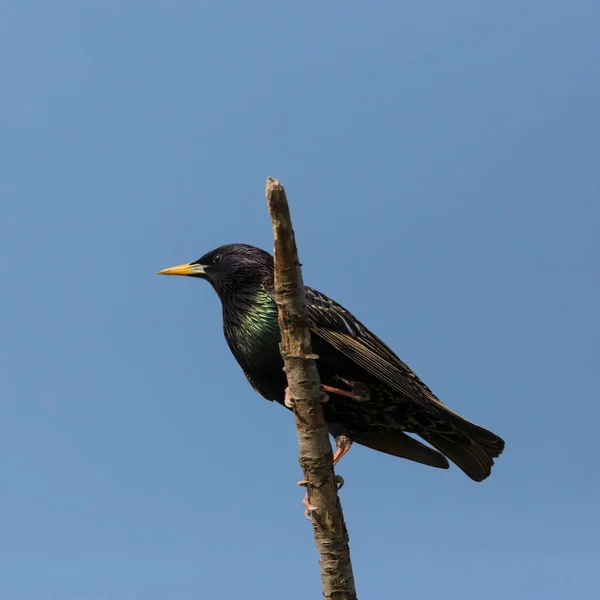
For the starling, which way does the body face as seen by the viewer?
to the viewer's left
